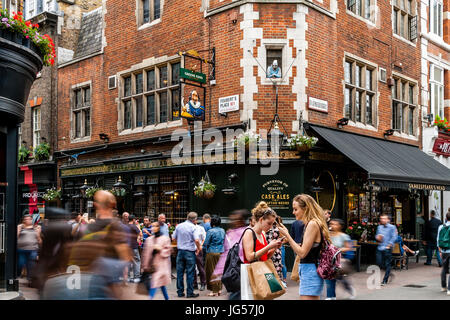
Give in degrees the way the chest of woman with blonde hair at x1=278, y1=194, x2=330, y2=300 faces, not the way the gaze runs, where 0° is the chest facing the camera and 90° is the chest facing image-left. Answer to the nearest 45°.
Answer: approximately 90°

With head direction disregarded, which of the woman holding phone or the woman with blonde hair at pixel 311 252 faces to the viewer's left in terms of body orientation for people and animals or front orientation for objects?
the woman with blonde hair

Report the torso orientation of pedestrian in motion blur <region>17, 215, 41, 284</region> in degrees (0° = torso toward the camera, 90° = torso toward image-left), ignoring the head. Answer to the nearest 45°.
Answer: approximately 0°

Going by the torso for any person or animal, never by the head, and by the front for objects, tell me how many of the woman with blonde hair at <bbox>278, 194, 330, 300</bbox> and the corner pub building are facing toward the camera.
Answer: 1

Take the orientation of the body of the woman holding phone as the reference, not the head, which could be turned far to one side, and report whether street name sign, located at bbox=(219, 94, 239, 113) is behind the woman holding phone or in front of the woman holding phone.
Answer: behind

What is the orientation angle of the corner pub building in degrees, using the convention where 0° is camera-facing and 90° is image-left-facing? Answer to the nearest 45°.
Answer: approximately 0°

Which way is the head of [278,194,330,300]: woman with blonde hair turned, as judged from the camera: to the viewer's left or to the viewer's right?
to the viewer's left

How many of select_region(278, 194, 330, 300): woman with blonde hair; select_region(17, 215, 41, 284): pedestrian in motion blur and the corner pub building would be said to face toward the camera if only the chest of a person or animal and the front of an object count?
2
